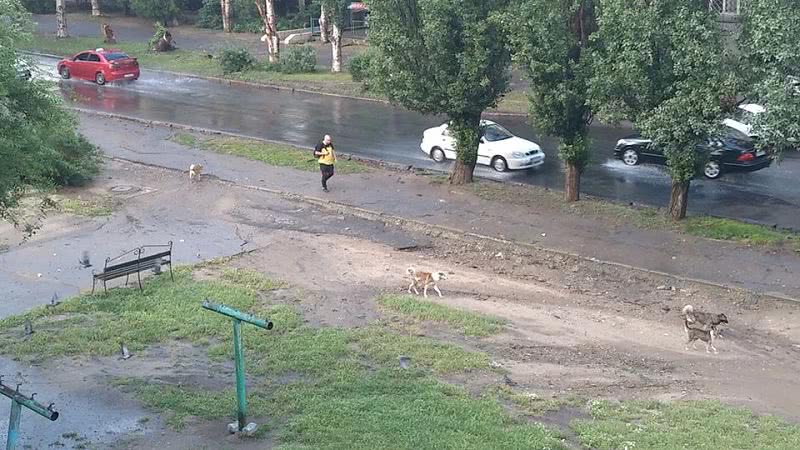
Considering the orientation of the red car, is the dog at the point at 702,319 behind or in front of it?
behind

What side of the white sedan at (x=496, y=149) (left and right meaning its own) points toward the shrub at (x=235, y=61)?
back

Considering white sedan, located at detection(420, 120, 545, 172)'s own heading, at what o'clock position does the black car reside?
The black car is roughly at 11 o'clock from the white sedan.

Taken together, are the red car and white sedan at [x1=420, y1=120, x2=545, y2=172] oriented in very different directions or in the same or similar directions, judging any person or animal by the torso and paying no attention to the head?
very different directions

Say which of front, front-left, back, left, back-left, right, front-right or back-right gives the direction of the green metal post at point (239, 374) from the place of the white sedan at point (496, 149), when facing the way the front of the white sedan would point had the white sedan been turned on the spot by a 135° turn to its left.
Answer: back

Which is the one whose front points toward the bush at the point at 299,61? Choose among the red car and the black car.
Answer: the black car

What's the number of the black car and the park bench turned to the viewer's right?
0

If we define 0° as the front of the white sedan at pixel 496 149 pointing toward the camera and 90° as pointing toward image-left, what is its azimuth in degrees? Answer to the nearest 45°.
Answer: approximately 315°

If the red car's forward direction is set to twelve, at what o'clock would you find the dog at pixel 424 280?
The dog is roughly at 7 o'clock from the red car.

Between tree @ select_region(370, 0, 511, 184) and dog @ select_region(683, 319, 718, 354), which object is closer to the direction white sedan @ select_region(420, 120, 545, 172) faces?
the dog

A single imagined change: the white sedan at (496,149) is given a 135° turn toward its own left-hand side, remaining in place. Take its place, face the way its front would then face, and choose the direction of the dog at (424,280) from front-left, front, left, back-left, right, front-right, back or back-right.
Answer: back

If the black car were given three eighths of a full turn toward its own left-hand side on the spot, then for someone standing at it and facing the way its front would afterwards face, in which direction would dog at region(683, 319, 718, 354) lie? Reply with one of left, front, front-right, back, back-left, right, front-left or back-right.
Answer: front

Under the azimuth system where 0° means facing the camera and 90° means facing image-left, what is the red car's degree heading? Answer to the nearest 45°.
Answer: approximately 135°

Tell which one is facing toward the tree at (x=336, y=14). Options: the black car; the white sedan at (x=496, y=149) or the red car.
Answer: the black car
